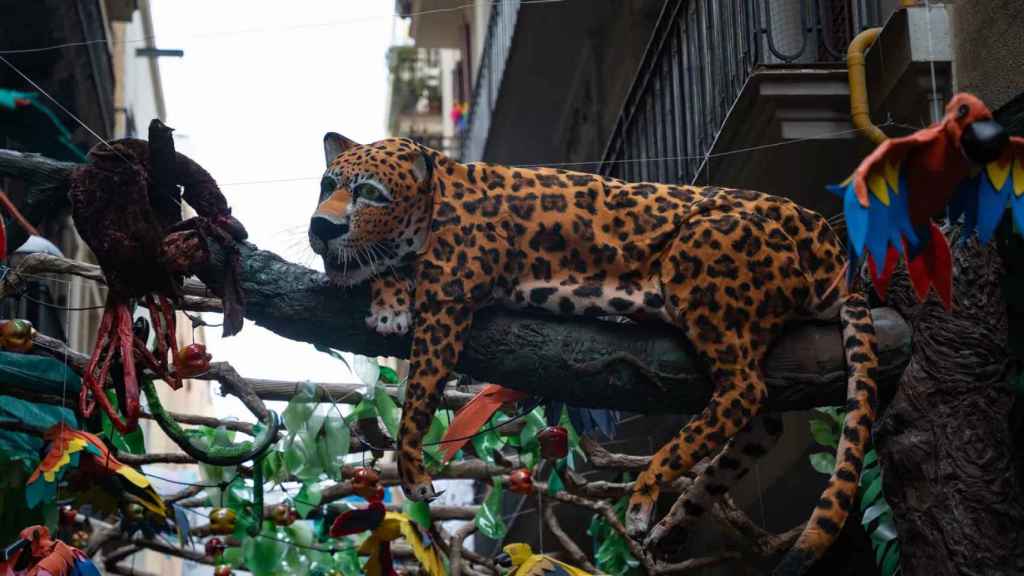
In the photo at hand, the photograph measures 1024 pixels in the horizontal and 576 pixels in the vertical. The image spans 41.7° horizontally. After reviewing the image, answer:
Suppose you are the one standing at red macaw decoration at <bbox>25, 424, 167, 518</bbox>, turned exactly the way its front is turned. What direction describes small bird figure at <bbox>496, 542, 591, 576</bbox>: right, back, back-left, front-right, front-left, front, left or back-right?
back-left

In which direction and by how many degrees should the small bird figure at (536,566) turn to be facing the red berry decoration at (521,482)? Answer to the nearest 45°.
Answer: approximately 90° to its right

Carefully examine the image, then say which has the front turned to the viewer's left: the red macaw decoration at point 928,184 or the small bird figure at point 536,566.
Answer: the small bird figure

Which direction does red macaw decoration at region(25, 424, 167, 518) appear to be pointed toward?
to the viewer's left

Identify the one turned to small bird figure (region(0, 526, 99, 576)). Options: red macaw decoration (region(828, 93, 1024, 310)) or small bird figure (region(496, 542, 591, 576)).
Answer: small bird figure (region(496, 542, 591, 576))

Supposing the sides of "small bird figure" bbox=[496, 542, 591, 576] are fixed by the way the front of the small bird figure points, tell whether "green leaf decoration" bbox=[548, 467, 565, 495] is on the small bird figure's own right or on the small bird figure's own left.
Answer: on the small bird figure's own right

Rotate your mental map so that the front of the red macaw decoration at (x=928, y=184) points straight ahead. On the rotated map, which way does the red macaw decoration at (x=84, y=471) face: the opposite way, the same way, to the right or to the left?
to the right

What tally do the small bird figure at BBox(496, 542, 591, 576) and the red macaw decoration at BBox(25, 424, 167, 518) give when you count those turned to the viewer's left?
2

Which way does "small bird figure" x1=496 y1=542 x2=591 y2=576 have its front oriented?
to the viewer's left

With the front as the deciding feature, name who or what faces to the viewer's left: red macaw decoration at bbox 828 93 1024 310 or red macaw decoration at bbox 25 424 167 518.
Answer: red macaw decoration at bbox 25 424 167 518

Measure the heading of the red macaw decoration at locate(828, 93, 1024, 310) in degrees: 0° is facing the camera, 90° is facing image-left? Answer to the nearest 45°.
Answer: approximately 315°

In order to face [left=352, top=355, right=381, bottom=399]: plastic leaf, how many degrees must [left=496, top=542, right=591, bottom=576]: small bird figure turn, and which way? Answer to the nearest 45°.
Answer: approximately 45° to its right

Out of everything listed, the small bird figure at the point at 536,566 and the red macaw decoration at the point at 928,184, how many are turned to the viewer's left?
1
